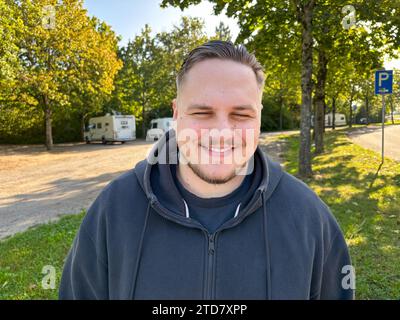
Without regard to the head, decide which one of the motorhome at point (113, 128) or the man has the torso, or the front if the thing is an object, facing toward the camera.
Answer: the man

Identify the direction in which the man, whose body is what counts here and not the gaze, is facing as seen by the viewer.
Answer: toward the camera

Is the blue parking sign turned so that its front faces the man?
yes

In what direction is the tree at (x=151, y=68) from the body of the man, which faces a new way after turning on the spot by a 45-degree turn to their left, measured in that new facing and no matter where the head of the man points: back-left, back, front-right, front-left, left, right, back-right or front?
back-left

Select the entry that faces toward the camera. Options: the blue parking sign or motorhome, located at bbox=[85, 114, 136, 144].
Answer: the blue parking sign

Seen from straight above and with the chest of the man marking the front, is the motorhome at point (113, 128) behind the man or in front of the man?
behind

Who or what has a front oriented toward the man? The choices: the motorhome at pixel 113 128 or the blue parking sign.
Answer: the blue parking sign

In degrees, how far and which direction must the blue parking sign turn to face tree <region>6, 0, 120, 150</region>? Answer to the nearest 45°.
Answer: approximately 90° to its right

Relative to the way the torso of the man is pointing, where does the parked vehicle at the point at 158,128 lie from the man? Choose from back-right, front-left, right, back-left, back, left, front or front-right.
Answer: back

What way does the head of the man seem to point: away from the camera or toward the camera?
toward the camera

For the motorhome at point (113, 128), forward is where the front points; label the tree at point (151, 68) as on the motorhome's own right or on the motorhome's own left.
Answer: on the motorhome's own right

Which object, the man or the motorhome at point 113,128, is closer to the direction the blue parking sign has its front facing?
the man

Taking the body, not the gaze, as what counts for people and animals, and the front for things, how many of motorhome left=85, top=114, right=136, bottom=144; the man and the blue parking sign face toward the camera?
2
